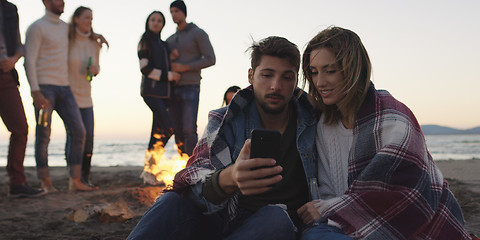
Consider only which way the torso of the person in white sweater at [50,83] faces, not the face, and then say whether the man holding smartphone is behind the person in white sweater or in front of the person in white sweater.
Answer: in front

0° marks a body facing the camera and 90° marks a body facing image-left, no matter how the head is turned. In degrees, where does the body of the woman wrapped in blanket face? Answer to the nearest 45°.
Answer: approximately 45°

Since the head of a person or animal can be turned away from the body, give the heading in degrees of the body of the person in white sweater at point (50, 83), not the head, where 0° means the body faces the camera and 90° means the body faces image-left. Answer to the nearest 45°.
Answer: approximately 315°

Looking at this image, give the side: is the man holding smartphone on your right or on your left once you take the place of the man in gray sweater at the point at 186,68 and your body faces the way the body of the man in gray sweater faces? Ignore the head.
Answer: on your left

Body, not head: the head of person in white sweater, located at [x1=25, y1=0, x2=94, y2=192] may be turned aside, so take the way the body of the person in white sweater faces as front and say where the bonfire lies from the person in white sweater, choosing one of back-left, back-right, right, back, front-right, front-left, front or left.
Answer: front-left

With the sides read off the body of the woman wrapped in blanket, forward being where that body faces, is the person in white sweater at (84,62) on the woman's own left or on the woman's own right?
on the woman's own right

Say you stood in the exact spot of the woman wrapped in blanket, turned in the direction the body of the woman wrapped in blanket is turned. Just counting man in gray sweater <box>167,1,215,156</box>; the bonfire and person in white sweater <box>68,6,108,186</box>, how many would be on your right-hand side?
3

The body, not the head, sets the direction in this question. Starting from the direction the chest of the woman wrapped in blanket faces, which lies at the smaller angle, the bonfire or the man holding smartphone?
the man holding smartphone

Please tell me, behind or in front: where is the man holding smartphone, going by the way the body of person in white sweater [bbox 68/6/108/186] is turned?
in front
